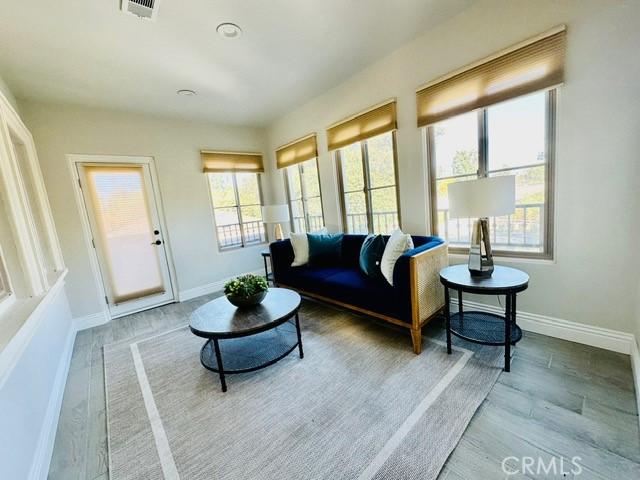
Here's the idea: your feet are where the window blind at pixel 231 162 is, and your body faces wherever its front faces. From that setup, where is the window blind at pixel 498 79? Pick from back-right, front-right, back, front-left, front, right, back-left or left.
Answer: front-left

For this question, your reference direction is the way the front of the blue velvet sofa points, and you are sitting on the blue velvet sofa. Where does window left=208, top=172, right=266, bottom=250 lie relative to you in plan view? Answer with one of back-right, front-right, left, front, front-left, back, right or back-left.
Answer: right

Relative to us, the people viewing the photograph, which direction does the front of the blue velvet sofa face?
facing the viewer and to the left of the viewer

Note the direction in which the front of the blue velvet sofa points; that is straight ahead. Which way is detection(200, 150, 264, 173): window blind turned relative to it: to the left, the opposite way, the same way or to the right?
to the left

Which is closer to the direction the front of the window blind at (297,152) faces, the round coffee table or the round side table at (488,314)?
the round coffee table

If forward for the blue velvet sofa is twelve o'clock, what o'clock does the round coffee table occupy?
The round coffee table is roughly at 1 o'clock from the blue velvet sofa.

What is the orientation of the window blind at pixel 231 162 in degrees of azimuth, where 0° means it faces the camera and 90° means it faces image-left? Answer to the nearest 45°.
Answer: approximately 0°

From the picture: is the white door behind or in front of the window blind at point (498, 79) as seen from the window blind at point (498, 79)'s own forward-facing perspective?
in front

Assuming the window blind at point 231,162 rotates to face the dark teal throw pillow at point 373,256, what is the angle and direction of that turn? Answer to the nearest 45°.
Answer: approximately 45° to its left

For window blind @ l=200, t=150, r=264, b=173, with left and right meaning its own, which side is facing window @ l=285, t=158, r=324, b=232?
left

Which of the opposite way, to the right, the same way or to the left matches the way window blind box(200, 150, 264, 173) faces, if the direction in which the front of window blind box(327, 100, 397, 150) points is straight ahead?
to the left

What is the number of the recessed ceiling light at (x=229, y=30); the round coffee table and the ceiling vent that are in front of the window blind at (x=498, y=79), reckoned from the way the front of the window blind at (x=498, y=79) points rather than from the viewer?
3

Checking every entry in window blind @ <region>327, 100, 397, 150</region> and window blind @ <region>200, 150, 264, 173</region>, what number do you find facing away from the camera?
0

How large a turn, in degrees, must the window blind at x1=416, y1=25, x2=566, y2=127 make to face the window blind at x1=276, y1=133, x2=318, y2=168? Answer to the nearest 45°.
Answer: approximately 45° to its right
